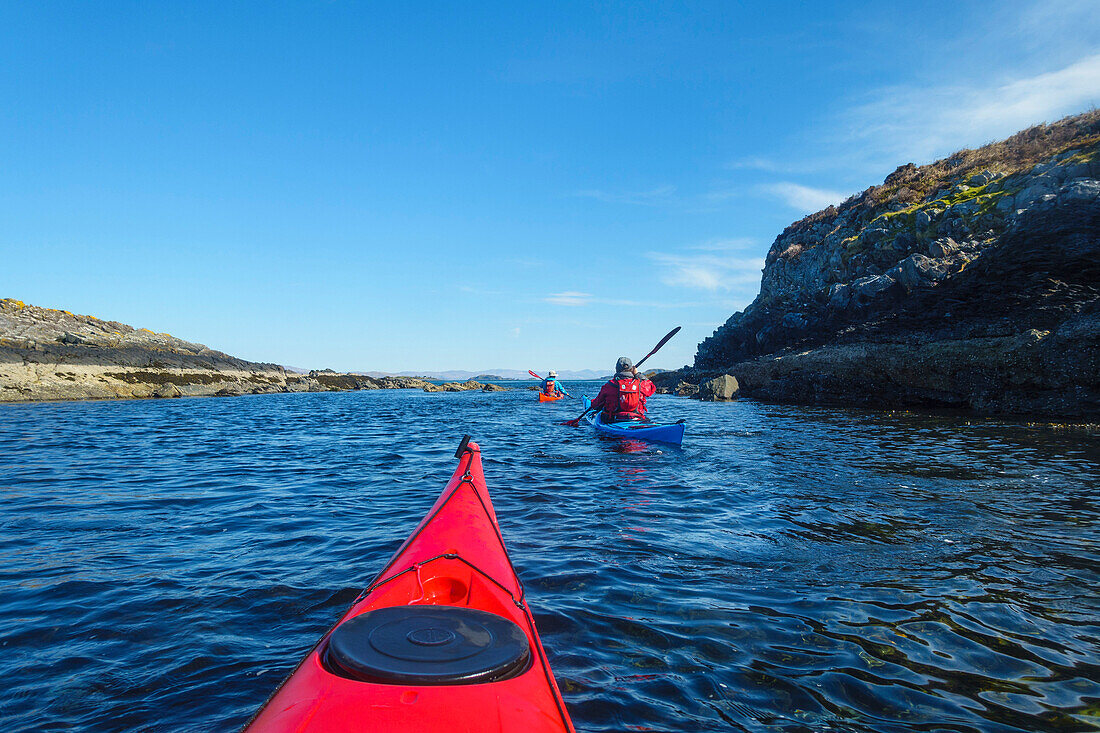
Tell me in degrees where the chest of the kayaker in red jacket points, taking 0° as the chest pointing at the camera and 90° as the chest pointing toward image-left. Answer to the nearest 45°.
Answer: approximately 180°

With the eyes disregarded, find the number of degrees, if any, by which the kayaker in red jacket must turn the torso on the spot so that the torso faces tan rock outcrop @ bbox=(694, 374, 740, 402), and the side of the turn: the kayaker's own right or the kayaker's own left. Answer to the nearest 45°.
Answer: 0° — they already face it

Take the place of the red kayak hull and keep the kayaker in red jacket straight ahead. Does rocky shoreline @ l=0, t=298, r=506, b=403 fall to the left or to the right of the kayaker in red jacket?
left

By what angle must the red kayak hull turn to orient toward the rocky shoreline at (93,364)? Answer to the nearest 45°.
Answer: approximately 45° to its left

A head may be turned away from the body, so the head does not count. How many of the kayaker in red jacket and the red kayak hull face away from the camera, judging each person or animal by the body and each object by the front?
2

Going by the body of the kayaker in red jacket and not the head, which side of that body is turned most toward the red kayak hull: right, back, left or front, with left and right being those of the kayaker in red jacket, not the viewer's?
back

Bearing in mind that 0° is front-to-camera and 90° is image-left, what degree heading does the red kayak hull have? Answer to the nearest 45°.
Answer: approximately 180°
